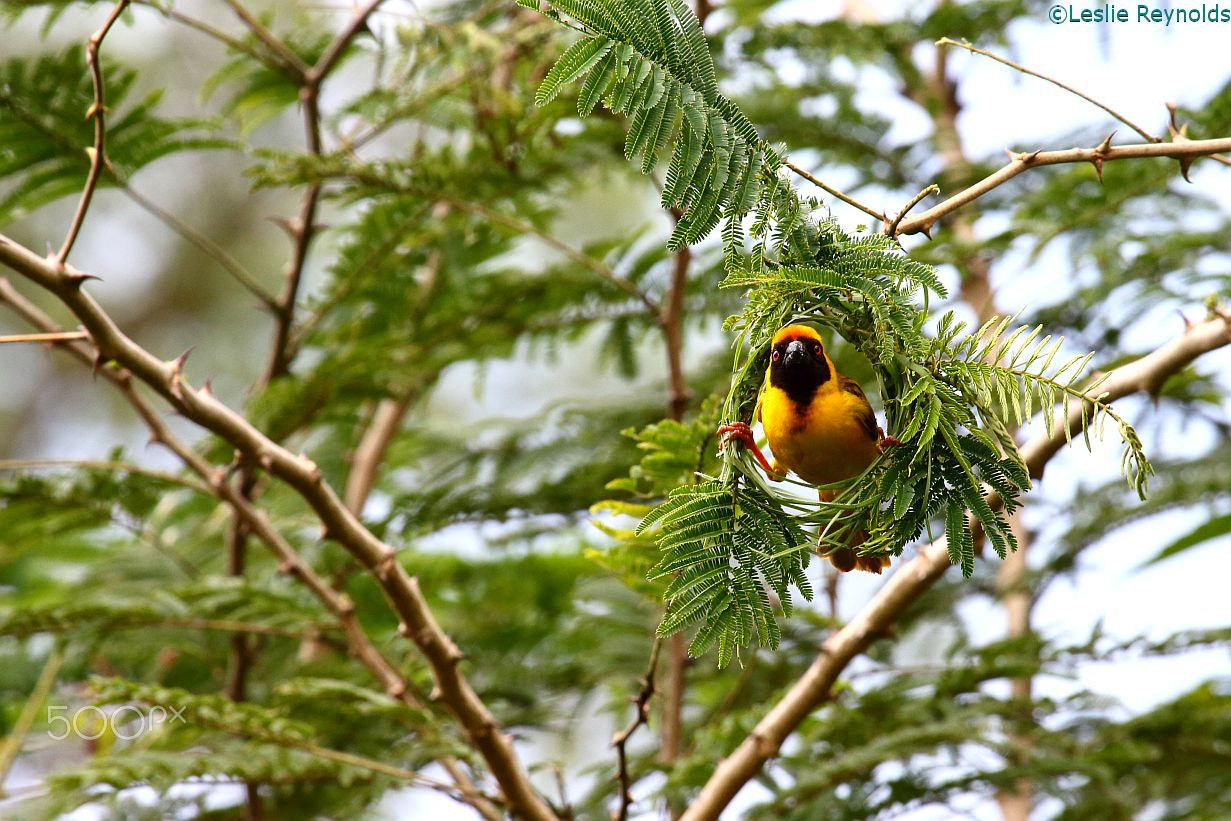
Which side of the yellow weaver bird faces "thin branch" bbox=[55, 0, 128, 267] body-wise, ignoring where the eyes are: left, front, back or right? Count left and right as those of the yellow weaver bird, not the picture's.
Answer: right

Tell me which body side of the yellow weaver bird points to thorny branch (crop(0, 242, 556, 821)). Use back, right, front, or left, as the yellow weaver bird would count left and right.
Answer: right

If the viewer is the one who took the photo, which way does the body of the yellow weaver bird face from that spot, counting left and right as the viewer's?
facing the viewer
